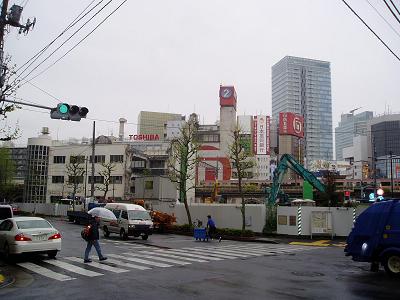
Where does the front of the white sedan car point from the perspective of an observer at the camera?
facing away from the viewer and to the left of the viewer

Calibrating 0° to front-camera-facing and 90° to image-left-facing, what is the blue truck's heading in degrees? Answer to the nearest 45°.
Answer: approximately 270°

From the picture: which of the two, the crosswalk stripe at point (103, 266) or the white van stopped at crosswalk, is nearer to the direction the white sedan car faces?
the white van stopped at crosswalk

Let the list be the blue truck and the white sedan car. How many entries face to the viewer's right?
1

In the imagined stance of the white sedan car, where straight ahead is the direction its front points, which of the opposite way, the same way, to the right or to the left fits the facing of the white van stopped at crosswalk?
the opposite way

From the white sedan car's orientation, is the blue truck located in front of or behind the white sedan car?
behind

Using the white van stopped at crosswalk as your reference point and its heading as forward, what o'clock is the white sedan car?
The white sedan car is roughly at 2 o'clock from the white van stopped at crosswalk.

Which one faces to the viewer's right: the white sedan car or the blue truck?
the blue truck

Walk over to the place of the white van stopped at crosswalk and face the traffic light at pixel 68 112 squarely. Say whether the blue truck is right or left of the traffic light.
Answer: left

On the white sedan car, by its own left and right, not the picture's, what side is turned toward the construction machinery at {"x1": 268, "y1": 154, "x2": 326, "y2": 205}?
right
